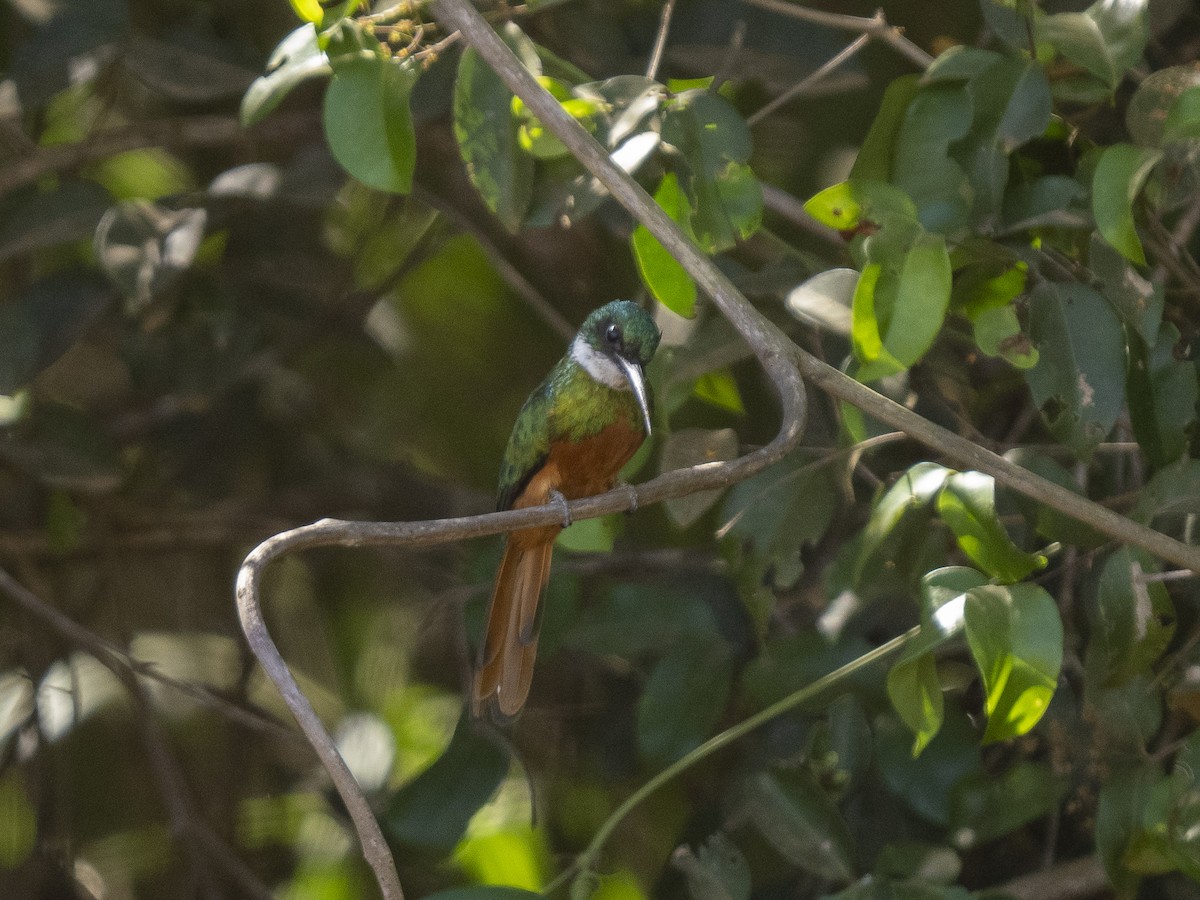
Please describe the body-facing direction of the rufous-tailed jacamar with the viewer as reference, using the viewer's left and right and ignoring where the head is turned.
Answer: facing the viewer and to the right of the viewer
